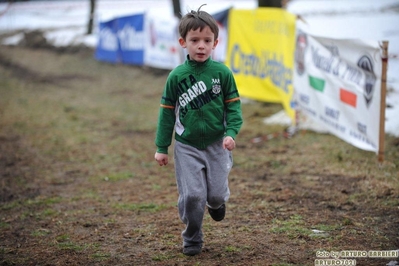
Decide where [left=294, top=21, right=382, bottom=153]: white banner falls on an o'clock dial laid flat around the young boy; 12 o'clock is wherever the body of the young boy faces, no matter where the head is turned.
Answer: The white banner is roughly at 7 o'clock from the young boy.

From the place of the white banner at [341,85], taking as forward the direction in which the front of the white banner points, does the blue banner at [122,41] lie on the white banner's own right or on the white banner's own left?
on the white banner's own right

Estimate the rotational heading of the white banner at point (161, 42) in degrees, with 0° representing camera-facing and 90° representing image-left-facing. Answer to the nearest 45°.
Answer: approximately 0°

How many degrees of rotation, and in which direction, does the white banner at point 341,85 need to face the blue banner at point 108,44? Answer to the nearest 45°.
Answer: approximately 90° to its right

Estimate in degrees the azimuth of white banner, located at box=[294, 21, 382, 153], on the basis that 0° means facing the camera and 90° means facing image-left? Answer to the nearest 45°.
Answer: approximately 45°

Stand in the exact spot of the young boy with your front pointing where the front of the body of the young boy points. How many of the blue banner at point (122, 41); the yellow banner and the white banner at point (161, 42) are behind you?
3

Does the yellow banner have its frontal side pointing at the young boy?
yes
